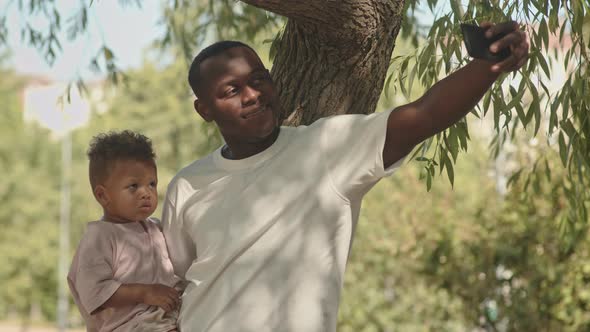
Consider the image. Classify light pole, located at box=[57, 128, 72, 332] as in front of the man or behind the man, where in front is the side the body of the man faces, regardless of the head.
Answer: behind

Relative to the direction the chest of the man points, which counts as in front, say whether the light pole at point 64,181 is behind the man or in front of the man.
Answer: behind

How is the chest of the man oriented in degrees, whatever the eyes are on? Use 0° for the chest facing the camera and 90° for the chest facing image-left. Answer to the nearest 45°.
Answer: approximately 0°

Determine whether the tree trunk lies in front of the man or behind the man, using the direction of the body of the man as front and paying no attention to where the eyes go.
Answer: behind

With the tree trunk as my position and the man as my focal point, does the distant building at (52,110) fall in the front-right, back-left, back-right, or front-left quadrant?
back-right

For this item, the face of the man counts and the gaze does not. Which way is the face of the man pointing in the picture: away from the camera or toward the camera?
toward the camera
